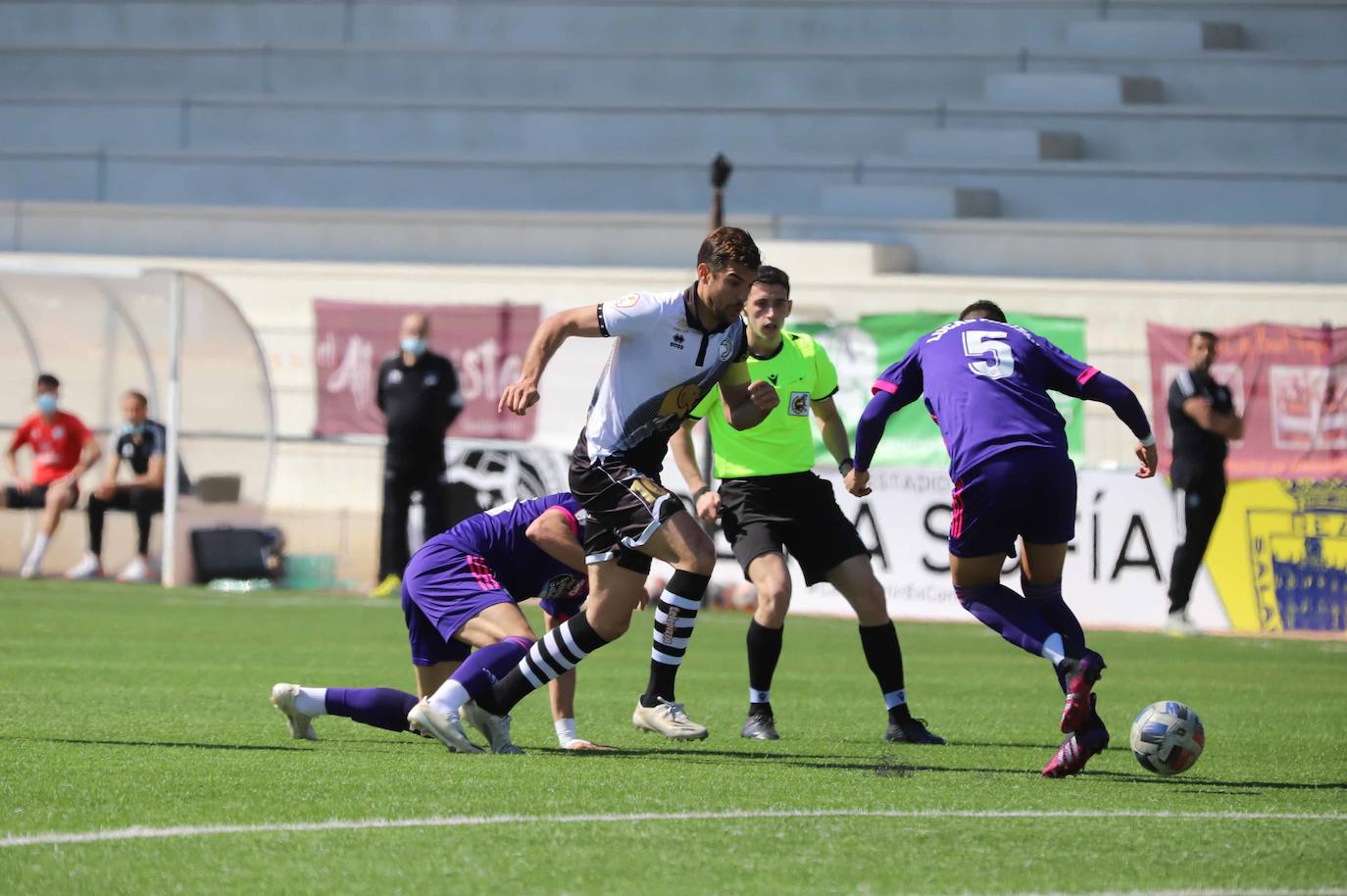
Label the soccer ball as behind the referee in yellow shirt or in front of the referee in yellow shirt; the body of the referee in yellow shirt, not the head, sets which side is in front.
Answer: in front

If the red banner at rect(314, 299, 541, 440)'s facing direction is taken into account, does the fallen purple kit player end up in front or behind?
in front

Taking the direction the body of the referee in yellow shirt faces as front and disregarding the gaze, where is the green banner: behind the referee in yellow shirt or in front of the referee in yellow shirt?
behind

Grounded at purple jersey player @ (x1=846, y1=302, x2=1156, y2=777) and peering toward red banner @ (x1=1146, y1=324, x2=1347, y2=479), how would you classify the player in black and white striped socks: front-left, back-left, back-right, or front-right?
back-left

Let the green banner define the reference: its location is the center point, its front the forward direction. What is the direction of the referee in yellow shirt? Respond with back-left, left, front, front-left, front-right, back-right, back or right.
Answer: front

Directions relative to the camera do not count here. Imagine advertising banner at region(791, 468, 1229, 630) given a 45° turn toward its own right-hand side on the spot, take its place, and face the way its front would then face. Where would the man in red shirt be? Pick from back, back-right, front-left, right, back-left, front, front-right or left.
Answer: front-right

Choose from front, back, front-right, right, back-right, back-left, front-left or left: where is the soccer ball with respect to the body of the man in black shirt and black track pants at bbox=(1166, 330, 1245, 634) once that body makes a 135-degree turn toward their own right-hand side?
left

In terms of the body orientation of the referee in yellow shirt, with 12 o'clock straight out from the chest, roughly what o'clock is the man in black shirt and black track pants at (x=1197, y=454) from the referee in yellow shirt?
The man in black shirt and black track pants is roughly at 7 o'clock from the referee in yellow shirt.

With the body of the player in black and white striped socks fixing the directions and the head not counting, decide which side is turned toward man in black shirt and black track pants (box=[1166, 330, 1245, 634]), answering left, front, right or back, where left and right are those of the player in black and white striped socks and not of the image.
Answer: left

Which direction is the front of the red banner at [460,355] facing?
toward the camera

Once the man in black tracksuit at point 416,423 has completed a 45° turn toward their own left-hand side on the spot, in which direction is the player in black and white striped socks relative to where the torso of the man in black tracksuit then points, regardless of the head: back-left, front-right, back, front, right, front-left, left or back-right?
front-right

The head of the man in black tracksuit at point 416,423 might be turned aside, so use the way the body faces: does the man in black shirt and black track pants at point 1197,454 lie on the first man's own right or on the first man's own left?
on the first man's own left

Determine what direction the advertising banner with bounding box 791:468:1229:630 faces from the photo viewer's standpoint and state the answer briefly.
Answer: facing the viewer
